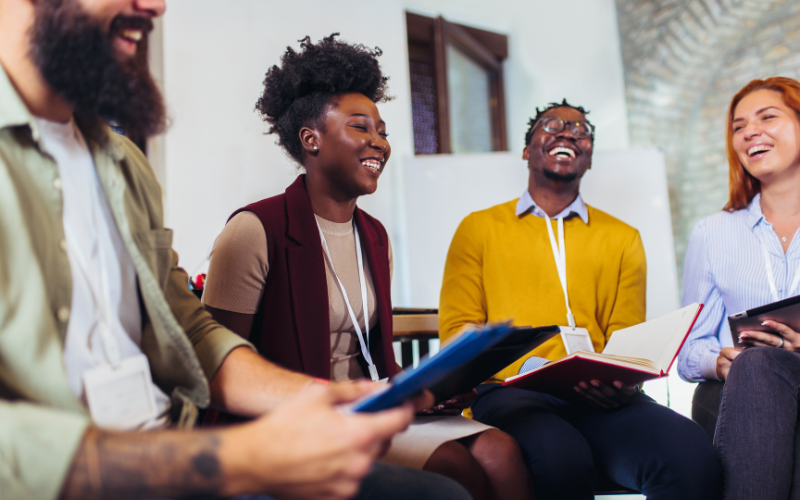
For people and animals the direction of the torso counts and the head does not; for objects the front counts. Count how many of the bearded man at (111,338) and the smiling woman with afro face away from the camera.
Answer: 0

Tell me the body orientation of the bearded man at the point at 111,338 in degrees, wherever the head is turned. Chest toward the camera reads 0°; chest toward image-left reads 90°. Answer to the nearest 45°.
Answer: approximately 315°

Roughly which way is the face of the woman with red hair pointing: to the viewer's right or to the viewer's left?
to the viewer's left

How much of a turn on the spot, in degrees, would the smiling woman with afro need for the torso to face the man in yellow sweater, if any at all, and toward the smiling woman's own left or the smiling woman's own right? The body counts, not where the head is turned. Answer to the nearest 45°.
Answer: approximately 90° to the smiling woman's own left

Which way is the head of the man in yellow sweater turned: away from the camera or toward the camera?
toward the camera

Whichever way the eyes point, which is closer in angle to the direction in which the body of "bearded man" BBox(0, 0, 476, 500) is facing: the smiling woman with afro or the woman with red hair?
the woman with red hair

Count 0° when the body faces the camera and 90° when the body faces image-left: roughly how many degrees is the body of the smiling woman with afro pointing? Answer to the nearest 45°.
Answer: approximately 315°

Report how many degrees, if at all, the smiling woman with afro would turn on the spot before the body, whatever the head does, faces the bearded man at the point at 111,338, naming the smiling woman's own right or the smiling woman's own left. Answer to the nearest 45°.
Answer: approximately 45° to the smiling woman's own right

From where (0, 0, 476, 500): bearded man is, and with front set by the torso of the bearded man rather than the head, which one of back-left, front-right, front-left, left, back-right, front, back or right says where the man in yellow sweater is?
left

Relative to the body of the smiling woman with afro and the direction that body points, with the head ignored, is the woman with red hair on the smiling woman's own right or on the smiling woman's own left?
on the smiling woman's own left
